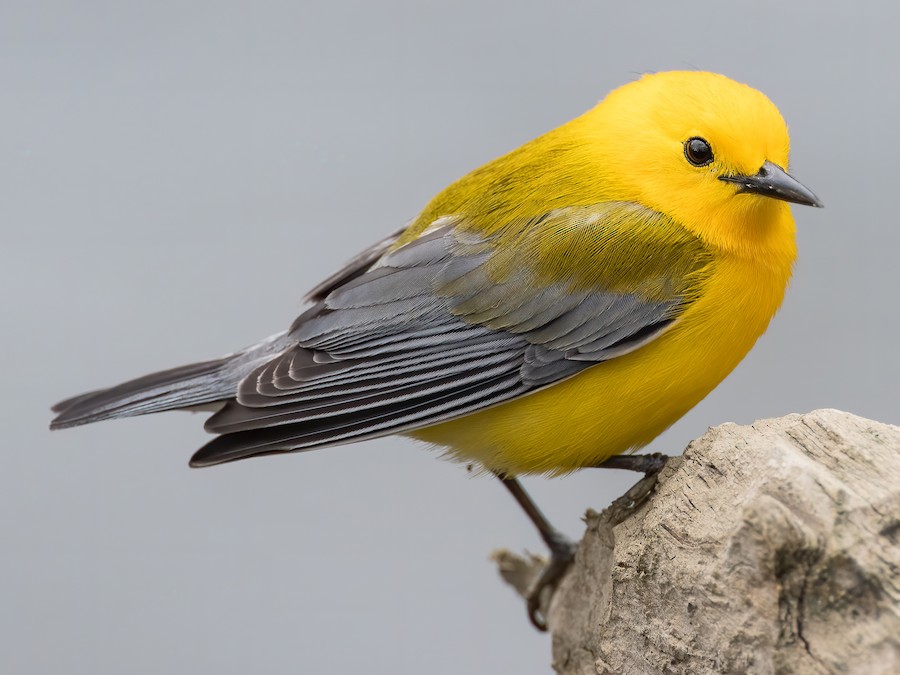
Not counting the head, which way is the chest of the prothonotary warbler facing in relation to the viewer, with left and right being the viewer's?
facing to the right of the viewer
